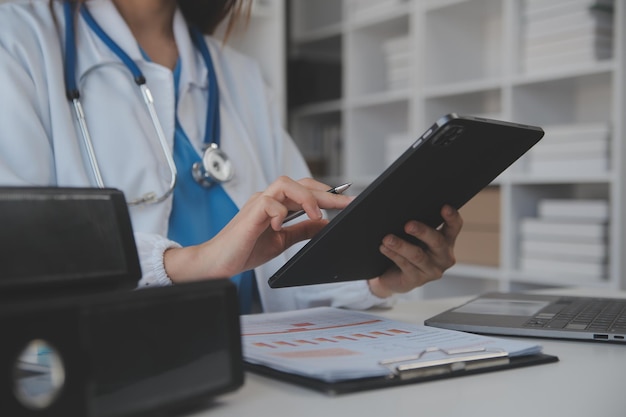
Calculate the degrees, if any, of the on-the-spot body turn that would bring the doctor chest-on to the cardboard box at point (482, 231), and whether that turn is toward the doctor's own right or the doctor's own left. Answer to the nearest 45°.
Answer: approximately 90° to the doctor's own left

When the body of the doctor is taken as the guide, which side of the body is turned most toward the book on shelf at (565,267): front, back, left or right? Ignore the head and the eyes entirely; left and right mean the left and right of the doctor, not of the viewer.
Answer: left

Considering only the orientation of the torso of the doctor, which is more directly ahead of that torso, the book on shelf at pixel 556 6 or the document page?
the document page

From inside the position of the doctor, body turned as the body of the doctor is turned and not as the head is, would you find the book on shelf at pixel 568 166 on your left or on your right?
on your left

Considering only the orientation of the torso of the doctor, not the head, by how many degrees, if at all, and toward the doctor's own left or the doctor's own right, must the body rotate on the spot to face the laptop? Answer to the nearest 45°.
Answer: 0° — they already face it

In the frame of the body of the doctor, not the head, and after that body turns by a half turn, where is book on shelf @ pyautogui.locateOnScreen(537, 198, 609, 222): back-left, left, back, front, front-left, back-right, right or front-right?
right

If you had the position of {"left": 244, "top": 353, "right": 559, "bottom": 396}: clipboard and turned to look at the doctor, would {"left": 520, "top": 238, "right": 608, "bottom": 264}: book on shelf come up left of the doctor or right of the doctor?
right

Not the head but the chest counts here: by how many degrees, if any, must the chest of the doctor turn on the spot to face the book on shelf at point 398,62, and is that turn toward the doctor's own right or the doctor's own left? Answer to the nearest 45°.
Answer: approximately 90° to the doctor's own left

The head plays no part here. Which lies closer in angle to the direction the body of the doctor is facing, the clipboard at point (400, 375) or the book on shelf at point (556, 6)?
the clipboard

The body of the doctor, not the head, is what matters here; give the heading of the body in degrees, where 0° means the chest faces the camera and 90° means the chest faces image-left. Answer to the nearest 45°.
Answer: approximately 315°

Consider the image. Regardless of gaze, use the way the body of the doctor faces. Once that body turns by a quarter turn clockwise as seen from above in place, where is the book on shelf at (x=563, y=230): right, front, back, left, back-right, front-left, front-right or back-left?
back

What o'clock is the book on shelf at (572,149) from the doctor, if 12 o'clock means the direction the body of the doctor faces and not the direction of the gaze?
The book on shelf is roughly at 9 o'clock from the doctor.
